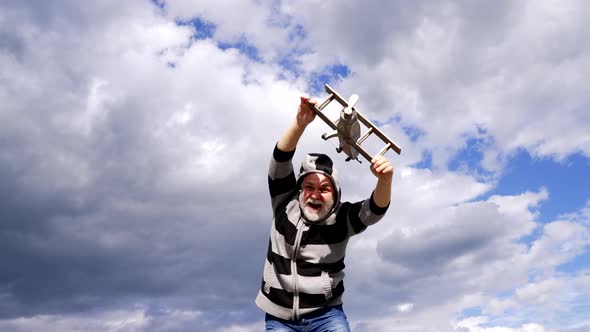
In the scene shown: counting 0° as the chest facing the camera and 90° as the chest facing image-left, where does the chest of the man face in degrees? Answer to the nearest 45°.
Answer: approximately 0°
